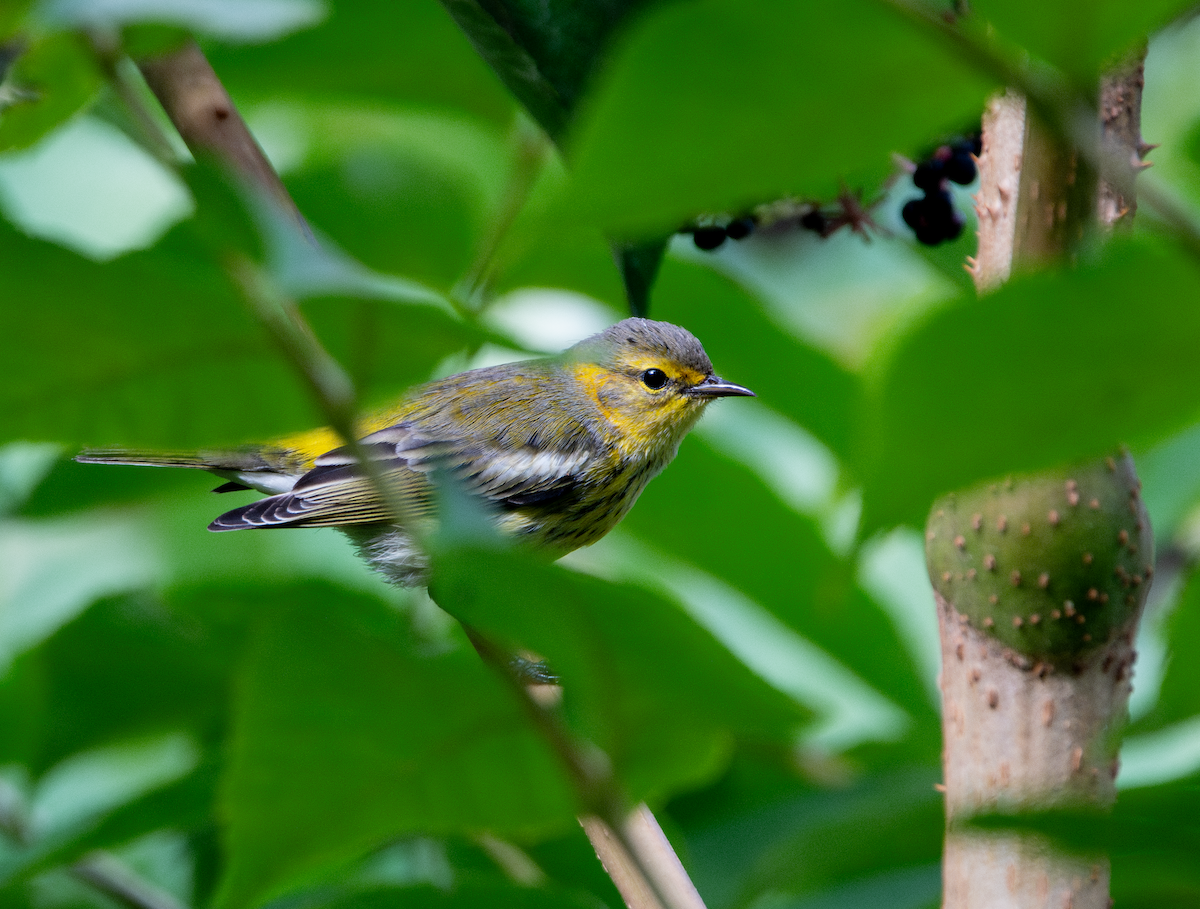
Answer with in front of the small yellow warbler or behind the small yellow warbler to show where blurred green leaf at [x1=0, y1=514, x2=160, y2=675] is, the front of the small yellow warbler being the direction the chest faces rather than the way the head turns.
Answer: behind

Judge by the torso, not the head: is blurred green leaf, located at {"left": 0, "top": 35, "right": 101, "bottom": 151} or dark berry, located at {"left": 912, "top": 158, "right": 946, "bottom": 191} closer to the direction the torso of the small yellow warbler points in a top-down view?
the dark berry

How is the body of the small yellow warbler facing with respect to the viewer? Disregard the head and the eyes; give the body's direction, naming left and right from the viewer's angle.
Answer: facing to the right of the viewer

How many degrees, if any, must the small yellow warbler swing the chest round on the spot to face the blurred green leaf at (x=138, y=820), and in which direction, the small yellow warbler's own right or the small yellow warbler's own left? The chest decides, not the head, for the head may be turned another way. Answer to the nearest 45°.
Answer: approximately 90° to the small yellow warbler's own right

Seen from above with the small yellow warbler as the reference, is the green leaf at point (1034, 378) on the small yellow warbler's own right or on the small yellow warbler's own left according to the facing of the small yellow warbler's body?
on the small yellow warbler's own right
